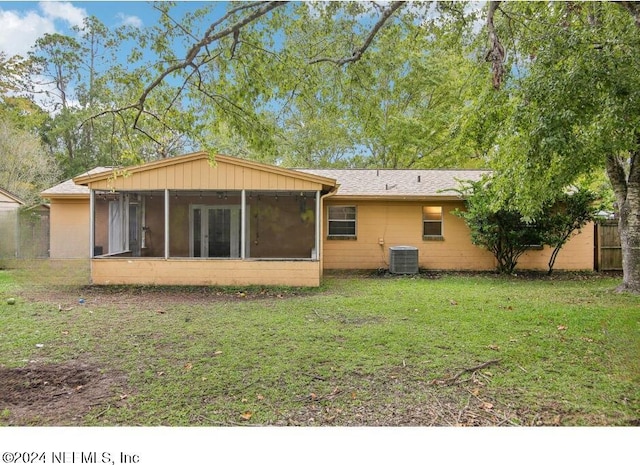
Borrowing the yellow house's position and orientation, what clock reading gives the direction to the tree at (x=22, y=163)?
The tree is roughly at 10 o'clock from the yellow house.

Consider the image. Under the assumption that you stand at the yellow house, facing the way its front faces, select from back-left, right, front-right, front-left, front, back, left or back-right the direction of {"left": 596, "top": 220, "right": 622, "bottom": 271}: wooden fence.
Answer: right

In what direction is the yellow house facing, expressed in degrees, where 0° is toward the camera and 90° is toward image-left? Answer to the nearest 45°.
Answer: approximately 180°

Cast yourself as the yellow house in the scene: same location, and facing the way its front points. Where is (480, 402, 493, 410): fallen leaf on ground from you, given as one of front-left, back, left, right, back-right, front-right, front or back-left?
back

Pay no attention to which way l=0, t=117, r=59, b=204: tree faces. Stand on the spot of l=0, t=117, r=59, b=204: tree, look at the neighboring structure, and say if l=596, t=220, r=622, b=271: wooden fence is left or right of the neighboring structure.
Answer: left

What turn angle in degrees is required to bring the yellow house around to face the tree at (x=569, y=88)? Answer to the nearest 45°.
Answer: approximately 135° to its right

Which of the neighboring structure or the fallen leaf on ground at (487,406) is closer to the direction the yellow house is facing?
the neighboring structure

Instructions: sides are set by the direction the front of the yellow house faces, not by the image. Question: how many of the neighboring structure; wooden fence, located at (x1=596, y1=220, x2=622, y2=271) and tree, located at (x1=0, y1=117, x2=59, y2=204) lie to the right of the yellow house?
1

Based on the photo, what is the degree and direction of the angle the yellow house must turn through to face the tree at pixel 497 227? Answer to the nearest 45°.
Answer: approximately 90° to its right

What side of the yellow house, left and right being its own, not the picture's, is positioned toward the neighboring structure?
left
